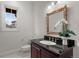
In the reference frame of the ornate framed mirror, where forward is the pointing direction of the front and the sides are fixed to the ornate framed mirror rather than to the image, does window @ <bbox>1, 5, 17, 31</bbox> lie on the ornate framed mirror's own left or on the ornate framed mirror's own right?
on the ornate framed mirror's own right

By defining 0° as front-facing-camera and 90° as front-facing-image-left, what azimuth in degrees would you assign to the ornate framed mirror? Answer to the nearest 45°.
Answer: approximately 45°
